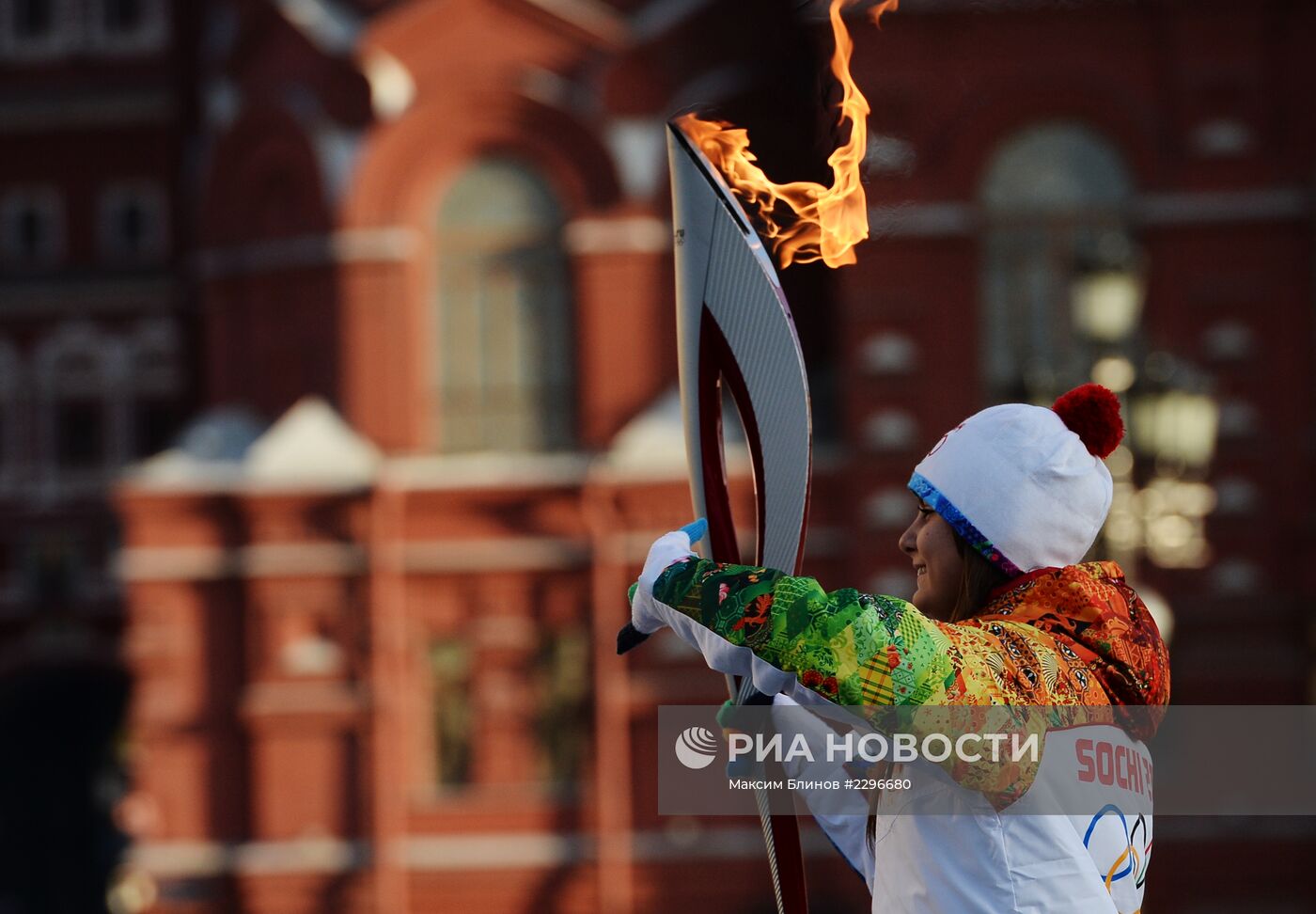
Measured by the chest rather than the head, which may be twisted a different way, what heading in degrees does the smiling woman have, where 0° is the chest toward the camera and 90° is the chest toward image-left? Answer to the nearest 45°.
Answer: approximately 90°

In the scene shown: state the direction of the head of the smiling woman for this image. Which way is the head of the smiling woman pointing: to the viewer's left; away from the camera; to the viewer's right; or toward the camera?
to the viewer's left

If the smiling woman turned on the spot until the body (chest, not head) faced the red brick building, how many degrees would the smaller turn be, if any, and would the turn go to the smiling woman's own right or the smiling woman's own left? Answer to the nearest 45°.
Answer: approximately 90° to the smiling woman's own right
